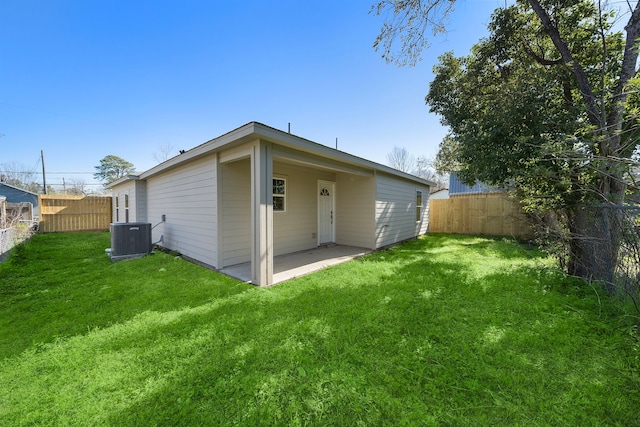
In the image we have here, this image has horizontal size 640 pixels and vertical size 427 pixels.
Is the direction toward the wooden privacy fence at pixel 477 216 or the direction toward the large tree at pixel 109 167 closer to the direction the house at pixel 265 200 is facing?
the wooden privacy fence

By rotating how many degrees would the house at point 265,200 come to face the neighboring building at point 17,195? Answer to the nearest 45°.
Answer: approximately 180°

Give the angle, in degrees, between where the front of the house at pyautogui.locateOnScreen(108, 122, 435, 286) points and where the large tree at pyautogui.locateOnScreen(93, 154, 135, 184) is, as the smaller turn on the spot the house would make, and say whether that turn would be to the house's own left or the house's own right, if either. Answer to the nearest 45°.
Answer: approximately 180°

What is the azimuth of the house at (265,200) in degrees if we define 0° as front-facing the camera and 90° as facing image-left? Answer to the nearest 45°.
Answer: approximately 315°

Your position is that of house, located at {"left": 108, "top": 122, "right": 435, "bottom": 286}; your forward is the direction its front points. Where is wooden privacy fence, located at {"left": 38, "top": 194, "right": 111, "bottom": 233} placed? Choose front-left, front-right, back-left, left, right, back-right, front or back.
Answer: back

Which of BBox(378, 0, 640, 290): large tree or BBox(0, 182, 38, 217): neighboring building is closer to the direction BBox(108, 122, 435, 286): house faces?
the large tree

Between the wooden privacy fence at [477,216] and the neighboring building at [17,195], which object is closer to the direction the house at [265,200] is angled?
the wooden privacy fence
